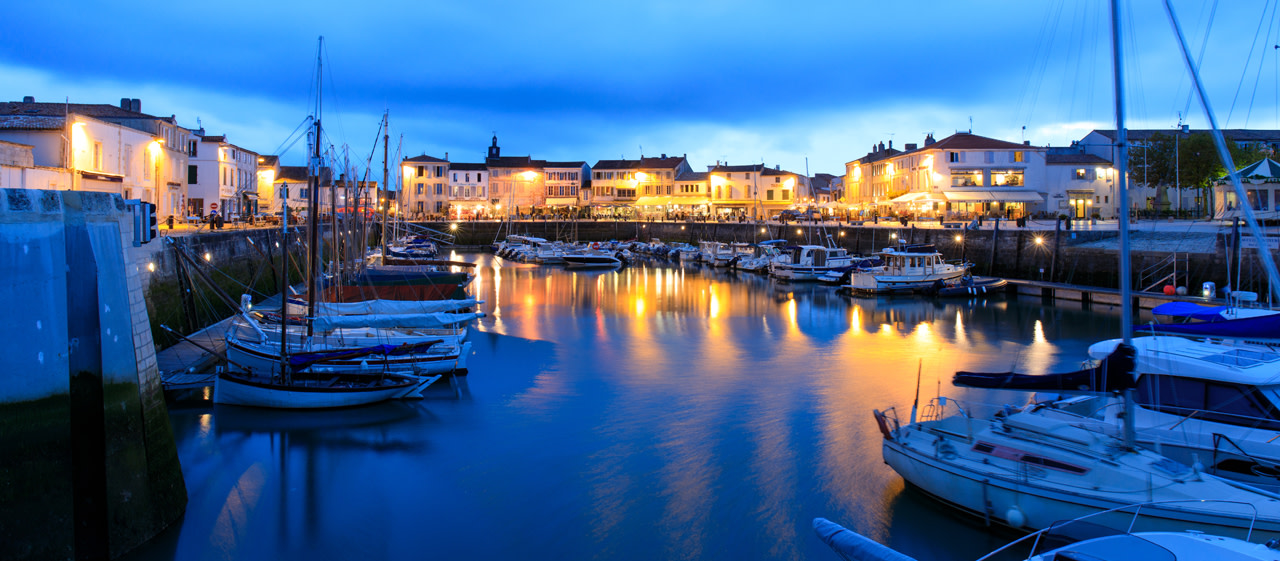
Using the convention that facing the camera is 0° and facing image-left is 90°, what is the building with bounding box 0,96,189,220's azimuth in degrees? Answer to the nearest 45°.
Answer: approximately 315°
